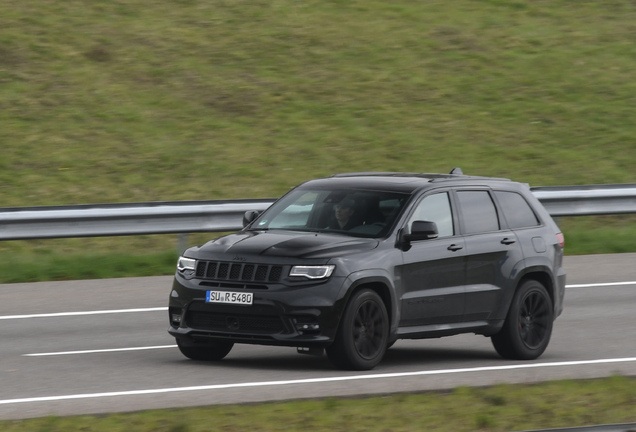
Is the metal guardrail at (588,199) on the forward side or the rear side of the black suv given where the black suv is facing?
on the rear side

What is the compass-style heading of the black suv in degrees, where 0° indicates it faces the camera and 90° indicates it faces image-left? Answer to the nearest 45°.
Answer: approximately 45°

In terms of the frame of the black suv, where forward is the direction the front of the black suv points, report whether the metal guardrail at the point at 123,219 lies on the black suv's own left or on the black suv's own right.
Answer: on the black suv's own right
